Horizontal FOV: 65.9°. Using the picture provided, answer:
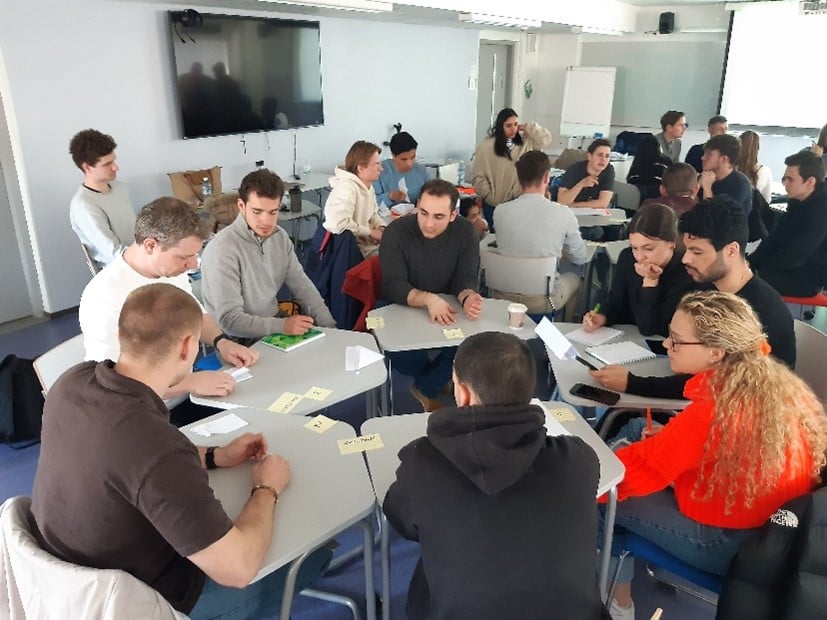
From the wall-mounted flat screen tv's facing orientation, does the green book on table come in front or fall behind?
in front

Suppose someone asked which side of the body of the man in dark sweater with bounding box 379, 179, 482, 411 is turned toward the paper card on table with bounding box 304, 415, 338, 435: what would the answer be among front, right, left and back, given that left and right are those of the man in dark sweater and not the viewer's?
front

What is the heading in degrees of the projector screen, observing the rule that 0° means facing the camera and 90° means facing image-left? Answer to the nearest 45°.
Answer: approximately 0°

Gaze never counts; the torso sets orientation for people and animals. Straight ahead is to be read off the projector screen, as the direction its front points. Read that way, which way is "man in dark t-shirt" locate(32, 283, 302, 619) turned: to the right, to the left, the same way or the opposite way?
the opposite way

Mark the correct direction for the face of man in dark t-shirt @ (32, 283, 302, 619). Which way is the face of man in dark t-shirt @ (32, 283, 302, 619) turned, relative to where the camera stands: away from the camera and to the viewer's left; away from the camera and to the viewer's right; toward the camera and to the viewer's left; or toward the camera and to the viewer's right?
away from the camera and to the viewer's right

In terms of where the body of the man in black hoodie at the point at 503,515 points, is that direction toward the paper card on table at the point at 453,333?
yes

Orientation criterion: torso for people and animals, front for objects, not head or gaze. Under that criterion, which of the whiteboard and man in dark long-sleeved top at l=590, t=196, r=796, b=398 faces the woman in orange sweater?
the whiteboard

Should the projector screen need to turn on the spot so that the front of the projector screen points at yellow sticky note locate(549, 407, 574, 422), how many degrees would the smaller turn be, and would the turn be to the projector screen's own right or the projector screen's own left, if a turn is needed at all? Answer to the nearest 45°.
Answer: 0° — it already faces it

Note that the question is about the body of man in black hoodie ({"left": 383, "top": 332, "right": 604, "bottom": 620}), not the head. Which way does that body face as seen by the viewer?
away from the camera

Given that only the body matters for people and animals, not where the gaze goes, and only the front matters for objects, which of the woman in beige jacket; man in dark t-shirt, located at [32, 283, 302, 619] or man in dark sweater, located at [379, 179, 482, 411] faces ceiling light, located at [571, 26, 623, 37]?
man in dark t-shirt, located at [32, 283, 302, 619]

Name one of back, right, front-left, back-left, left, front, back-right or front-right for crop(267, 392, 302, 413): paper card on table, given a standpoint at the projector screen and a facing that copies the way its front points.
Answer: front

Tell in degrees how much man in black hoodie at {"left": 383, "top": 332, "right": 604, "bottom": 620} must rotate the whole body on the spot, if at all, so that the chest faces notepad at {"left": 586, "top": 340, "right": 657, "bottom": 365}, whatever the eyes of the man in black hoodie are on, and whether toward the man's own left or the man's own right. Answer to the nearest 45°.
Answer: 0° — they already face it

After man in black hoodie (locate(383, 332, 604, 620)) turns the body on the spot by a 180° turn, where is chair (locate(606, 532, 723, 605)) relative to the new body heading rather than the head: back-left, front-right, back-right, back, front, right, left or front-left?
back-left

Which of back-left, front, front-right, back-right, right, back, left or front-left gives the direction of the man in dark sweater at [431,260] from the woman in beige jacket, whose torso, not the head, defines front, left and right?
front-right

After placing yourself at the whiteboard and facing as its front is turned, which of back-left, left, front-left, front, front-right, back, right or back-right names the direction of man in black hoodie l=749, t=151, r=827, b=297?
front

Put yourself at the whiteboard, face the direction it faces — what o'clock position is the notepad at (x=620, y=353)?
The notepad is roughly at 12 o'clock from the whiteboard.
